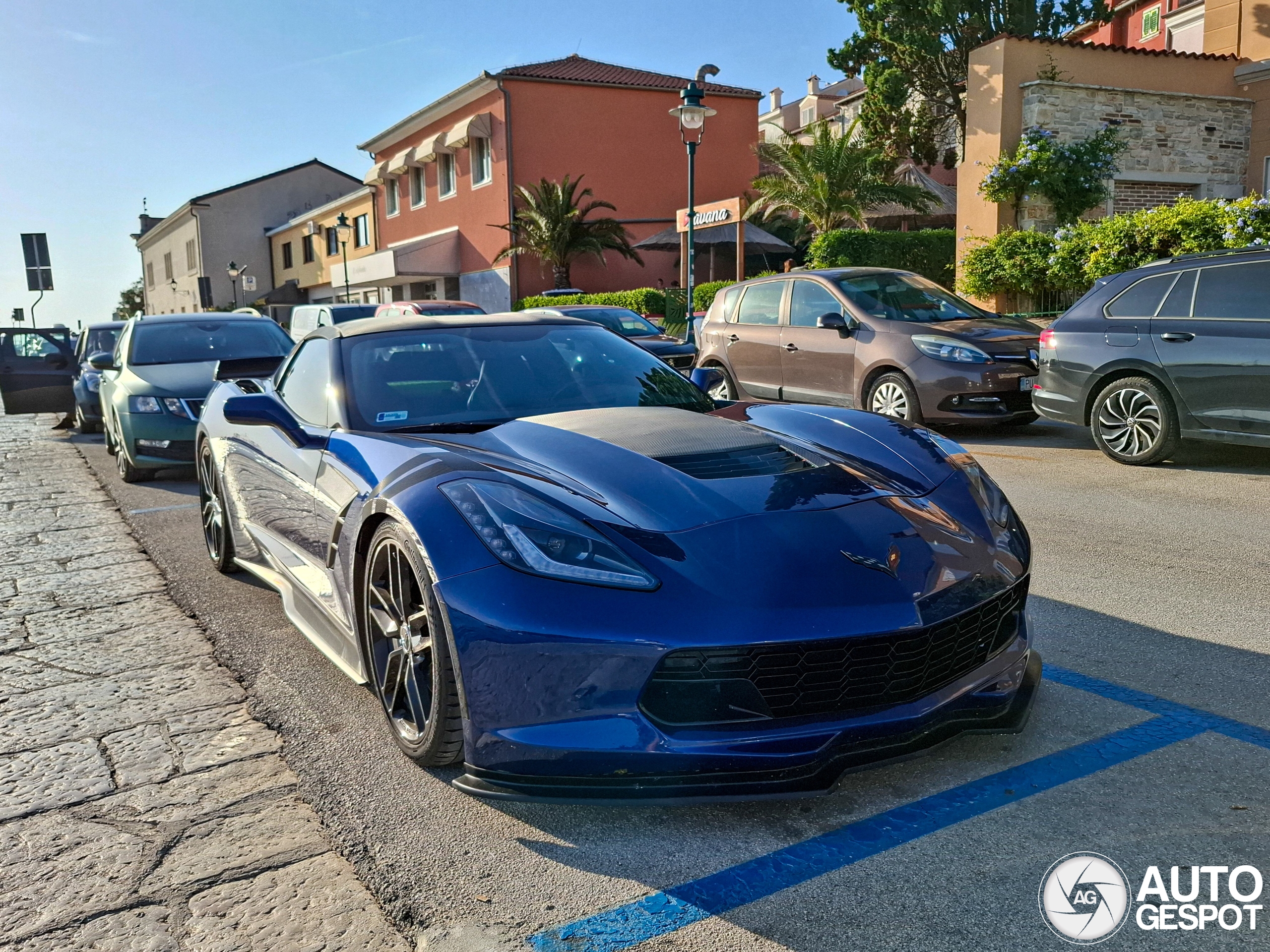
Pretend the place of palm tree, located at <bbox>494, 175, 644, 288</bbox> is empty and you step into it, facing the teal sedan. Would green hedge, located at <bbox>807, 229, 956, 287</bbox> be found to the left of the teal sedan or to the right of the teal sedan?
left

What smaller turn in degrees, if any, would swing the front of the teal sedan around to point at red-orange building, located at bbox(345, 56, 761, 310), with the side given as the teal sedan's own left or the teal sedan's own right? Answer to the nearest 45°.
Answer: approximately 135° to the teal sedan's own left

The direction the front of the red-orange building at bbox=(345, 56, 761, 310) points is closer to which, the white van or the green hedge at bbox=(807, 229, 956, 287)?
the white van

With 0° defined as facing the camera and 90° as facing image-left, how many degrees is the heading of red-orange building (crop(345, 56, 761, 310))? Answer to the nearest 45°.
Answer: approximately 45°

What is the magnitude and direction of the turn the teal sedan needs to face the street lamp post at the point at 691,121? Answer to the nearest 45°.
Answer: approximately 135° to its left

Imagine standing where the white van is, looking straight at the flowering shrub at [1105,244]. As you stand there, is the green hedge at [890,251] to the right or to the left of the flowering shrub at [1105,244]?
left

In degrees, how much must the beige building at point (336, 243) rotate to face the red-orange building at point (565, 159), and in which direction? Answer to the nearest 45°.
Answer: approximately 45° to its left

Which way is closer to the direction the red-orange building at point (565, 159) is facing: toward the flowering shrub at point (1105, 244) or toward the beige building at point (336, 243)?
the flowering shrub

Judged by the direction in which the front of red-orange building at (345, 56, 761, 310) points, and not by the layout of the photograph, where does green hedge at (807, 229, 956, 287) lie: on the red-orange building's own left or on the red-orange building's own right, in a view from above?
on the red-orange building's own left

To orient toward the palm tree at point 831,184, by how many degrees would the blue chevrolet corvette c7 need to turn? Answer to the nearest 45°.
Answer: approximately 135° to its left

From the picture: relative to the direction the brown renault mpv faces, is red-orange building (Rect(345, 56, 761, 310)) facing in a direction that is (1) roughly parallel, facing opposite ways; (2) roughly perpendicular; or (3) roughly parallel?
roughly perpendicular

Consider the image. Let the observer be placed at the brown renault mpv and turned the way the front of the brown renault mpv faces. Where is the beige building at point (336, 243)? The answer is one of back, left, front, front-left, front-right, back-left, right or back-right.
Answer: back

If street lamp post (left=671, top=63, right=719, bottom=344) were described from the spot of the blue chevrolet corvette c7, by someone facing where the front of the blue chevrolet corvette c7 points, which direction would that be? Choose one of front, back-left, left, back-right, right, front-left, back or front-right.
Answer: back-left
